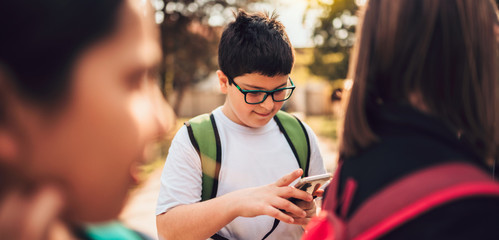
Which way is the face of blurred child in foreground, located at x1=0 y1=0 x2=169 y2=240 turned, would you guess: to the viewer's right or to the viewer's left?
to the viewer's right

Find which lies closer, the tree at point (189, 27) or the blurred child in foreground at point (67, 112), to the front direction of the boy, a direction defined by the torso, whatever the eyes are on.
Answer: the blurred child in foreground

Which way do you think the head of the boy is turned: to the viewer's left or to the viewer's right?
to the viewer's right

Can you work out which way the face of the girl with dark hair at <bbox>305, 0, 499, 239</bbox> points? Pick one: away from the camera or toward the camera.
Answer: away from the camera

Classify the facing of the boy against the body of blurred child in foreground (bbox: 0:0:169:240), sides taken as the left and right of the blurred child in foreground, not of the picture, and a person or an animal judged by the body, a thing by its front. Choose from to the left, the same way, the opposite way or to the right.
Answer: to the right

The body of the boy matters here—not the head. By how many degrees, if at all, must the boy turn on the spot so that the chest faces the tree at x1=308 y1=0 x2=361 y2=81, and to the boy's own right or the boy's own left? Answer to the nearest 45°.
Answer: approximately 135° to the boy's own left

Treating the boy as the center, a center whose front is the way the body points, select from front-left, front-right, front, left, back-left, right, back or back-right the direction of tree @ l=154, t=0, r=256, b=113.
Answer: back-left

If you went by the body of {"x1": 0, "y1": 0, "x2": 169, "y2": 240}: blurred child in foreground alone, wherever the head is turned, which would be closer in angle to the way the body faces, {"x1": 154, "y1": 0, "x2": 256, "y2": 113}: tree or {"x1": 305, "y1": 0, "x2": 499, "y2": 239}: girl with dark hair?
the girl with dark hair

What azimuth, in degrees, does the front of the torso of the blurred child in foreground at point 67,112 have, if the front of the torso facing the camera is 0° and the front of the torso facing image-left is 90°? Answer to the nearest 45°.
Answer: approximately 270°
